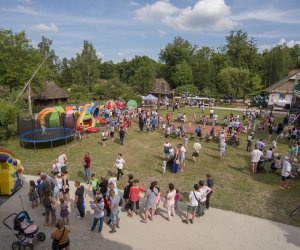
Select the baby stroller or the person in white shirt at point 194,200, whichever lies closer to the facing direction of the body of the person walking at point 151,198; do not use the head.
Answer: the person in white shirt

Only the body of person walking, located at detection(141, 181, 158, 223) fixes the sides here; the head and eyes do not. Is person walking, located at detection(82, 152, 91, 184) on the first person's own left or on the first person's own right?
on the first person's own left

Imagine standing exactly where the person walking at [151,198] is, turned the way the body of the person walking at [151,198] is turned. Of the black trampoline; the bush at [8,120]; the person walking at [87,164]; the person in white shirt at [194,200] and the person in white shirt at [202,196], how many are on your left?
3

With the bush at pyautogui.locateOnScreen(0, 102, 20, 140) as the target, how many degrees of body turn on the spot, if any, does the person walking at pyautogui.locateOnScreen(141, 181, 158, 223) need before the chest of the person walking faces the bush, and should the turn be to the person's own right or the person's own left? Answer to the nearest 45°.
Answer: approximately 90° to the person's own left

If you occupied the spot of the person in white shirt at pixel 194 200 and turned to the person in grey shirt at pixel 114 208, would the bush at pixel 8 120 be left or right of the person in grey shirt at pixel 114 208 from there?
right

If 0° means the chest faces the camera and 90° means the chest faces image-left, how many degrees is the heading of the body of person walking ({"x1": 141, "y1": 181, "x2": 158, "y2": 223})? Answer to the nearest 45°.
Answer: approximately 225°
